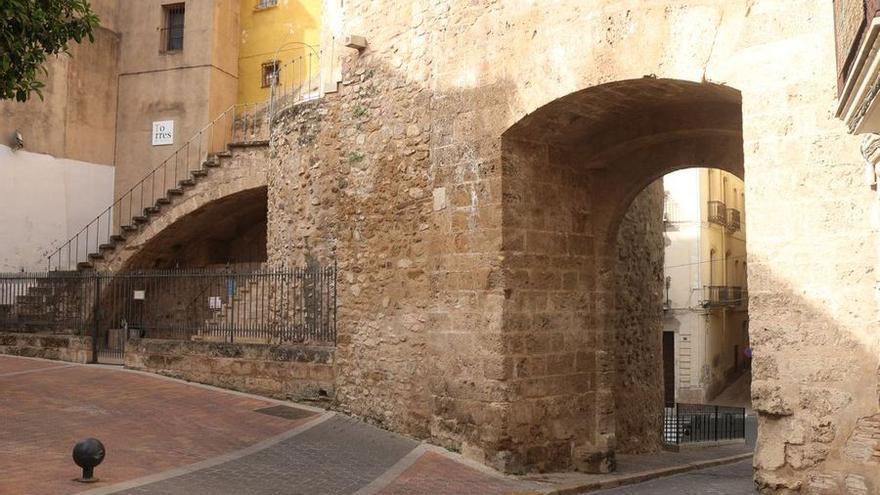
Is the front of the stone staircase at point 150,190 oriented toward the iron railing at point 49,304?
no

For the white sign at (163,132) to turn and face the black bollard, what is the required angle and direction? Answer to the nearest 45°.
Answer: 0° — it already faces it

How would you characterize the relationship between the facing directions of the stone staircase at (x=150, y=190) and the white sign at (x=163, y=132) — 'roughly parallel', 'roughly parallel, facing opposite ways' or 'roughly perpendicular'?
roughly perpendicular

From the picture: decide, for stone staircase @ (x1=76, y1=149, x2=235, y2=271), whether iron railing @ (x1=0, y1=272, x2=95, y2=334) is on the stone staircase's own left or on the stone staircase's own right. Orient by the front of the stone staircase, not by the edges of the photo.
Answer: on the stone staircase's own left

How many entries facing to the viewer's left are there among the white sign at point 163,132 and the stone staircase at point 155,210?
1

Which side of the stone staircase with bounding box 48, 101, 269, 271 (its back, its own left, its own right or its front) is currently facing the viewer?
left

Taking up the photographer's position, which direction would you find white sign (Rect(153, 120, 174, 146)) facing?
facing the viewer

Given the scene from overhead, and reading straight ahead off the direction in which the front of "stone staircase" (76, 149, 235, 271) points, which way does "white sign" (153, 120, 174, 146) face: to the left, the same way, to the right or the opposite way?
to the left

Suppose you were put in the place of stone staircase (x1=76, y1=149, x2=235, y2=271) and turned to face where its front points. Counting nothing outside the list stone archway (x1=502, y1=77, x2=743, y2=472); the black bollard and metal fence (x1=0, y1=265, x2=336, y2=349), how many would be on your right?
0

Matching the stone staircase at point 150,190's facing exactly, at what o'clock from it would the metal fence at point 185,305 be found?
The metal fence is roughly at 9 o'clock from the stone staircase.

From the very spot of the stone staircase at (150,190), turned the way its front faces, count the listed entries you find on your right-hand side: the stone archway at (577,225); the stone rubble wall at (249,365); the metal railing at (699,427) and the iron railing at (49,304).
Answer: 0

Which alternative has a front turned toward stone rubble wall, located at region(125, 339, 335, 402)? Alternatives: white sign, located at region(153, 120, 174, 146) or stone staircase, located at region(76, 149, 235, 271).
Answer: the white sign

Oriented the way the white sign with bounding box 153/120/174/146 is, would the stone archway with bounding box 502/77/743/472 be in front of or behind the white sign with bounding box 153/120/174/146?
in front

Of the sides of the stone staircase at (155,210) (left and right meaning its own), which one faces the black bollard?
left

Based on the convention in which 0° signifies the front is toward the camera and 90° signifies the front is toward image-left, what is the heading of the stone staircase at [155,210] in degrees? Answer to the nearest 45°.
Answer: approximately 90°

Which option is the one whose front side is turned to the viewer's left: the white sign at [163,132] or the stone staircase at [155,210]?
the stone staircase

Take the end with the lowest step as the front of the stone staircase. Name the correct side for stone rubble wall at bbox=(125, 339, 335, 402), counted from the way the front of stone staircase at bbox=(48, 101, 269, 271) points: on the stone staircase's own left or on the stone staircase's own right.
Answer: on the stone staircase's own left

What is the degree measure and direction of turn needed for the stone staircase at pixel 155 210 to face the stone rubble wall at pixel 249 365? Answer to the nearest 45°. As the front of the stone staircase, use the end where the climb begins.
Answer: approximately 90° to its left
